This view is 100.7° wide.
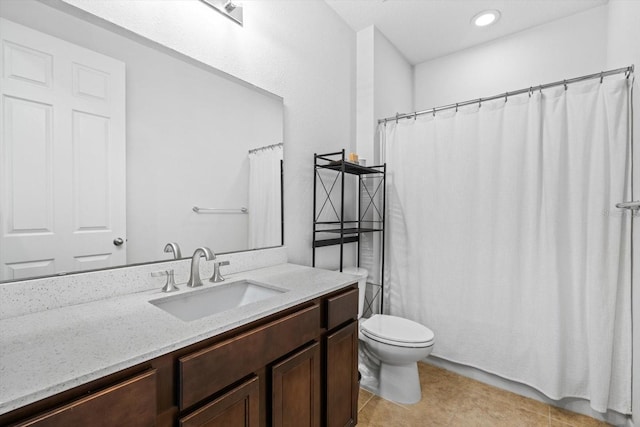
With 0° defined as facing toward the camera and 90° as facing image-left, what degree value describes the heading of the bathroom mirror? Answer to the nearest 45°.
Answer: approximately 315°

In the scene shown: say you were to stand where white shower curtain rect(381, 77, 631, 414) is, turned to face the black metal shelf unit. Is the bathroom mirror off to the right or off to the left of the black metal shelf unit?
left

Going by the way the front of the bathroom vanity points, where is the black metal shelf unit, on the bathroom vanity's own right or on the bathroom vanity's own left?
on the bathroom vanity's own left

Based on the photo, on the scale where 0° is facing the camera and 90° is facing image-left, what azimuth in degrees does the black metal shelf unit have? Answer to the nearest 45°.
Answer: approximately 315°

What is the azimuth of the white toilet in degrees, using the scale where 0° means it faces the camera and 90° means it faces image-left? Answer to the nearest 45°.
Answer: approximately 315°

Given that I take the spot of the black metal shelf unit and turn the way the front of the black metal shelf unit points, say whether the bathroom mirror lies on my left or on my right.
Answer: on my right

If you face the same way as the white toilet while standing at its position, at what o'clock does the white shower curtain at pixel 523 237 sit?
The white shower curtain is roughly at 10 o'clock from the white toilet.

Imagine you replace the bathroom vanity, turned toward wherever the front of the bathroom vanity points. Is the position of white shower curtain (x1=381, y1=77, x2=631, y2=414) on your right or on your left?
on your left
